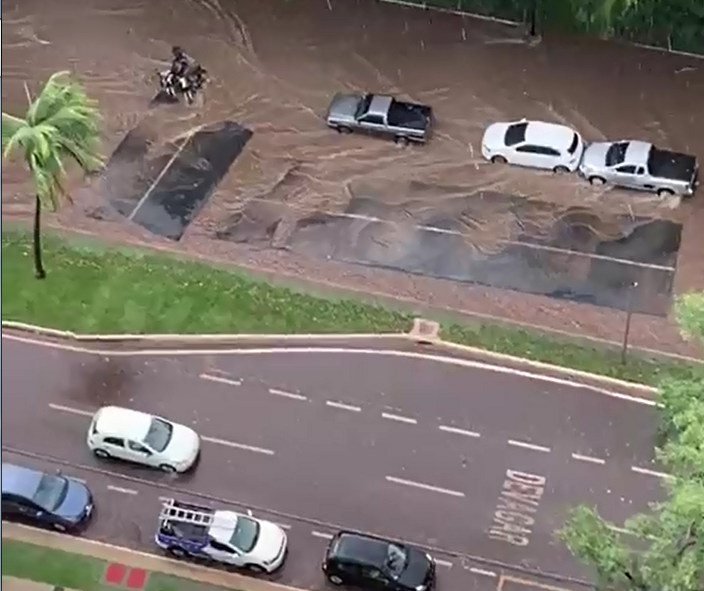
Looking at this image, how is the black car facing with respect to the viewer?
to the viewer's right

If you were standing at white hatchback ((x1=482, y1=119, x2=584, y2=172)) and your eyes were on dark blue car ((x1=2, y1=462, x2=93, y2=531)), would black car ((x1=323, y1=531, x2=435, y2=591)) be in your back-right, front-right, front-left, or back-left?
front-left

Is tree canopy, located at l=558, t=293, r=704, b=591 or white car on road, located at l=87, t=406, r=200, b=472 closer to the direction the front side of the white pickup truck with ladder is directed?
the tree canopy

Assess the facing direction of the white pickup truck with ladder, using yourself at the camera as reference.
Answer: facing to the right of the viewer

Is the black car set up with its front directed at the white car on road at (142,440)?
no

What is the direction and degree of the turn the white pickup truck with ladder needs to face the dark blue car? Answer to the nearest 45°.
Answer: approximately 180°

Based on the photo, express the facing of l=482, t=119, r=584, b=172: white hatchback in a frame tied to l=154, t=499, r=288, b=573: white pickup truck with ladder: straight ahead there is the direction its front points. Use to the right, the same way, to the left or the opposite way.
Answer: the opposite way

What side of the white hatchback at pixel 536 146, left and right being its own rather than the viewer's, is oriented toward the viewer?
left

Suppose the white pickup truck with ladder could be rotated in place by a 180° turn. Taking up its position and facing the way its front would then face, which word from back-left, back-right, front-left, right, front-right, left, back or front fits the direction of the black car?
back

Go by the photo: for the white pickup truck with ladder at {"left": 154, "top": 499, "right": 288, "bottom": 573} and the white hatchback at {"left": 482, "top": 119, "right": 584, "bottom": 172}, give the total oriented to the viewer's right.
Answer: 1

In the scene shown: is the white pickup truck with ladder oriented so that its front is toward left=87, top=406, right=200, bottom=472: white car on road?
no
